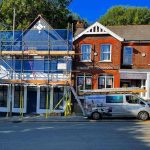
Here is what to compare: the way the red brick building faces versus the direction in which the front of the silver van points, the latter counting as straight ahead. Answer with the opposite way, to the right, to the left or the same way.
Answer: to the right

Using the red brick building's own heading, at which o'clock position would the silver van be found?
The silver van is roughly at 12 o'clock from the red brick building.

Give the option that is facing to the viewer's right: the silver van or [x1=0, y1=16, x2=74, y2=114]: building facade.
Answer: the silver van

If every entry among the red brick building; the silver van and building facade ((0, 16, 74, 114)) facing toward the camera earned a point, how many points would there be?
2

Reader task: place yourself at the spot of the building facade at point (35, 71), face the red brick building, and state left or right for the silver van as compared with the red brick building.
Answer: right

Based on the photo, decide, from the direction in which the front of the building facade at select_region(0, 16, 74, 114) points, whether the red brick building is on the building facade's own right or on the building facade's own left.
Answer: on the building facade's own left

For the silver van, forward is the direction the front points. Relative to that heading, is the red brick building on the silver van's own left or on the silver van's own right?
on the silver van's own left

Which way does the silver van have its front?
to the viewer's right

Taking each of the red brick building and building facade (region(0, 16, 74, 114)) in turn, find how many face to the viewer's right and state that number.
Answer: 0

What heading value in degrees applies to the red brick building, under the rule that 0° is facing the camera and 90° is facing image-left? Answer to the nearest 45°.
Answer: approximately 0°

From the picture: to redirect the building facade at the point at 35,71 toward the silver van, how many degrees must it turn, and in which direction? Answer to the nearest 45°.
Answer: approximately 45° to its left

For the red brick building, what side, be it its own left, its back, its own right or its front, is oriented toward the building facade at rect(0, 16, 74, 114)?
right

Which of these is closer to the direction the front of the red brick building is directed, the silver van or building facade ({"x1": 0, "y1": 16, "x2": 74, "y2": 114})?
the silver van
